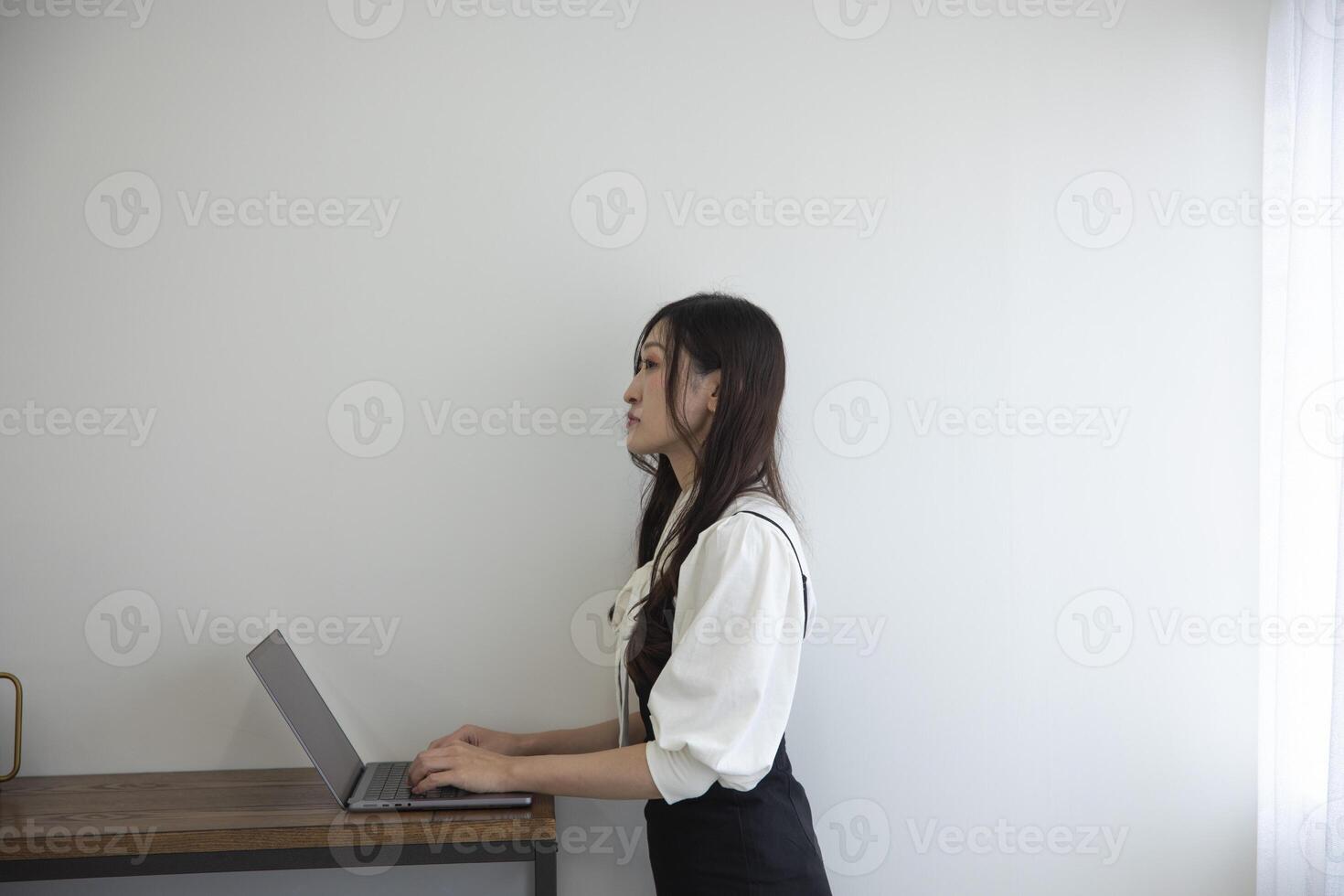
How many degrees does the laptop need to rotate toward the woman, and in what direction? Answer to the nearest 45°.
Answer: approximately 45° to its right

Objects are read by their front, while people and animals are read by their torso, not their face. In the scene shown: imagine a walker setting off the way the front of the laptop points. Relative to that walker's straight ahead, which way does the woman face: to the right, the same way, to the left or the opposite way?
the opposite way

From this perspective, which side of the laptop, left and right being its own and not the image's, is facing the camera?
right

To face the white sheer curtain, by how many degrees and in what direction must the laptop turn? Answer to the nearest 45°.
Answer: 0° — it already faces it

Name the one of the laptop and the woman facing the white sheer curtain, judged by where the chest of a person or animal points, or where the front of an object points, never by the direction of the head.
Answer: the laptop

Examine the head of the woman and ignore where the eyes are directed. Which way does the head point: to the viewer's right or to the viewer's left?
to the viewer's left

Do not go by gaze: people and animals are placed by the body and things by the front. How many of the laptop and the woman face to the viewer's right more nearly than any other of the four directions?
1

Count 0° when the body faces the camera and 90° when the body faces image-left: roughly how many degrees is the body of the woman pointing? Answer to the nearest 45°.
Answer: approximately 90°

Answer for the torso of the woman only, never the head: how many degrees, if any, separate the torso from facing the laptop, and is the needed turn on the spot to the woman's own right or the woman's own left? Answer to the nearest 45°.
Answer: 0° — they already face it

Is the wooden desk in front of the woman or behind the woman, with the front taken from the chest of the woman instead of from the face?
in front
